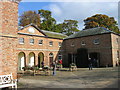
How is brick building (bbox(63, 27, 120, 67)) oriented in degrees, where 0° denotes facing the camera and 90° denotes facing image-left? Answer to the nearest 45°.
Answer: approximately 45°

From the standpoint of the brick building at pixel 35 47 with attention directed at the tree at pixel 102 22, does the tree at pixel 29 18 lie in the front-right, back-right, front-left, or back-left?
front-left

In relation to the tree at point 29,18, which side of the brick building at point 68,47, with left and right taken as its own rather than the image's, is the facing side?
back

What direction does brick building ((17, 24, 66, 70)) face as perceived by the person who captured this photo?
facing the viewer and to the right of the viewer

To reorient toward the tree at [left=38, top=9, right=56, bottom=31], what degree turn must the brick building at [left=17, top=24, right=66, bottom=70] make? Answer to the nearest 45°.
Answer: approximately 135° to its left

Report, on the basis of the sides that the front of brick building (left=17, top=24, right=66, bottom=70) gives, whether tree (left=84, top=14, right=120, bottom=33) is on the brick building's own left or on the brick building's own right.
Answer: on the brick building's own left

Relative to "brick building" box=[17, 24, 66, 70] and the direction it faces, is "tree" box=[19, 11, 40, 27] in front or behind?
behind

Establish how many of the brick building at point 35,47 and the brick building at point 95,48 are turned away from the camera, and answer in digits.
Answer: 0

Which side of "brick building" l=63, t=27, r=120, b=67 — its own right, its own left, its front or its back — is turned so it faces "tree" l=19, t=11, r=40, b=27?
right

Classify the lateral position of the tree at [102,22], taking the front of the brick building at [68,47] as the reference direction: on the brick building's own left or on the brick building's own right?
on the brick building's own left

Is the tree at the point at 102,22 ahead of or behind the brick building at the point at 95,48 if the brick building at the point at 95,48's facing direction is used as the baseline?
behind

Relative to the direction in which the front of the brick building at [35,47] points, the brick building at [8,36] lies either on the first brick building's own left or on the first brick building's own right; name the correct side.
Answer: on the first brick building's own right
